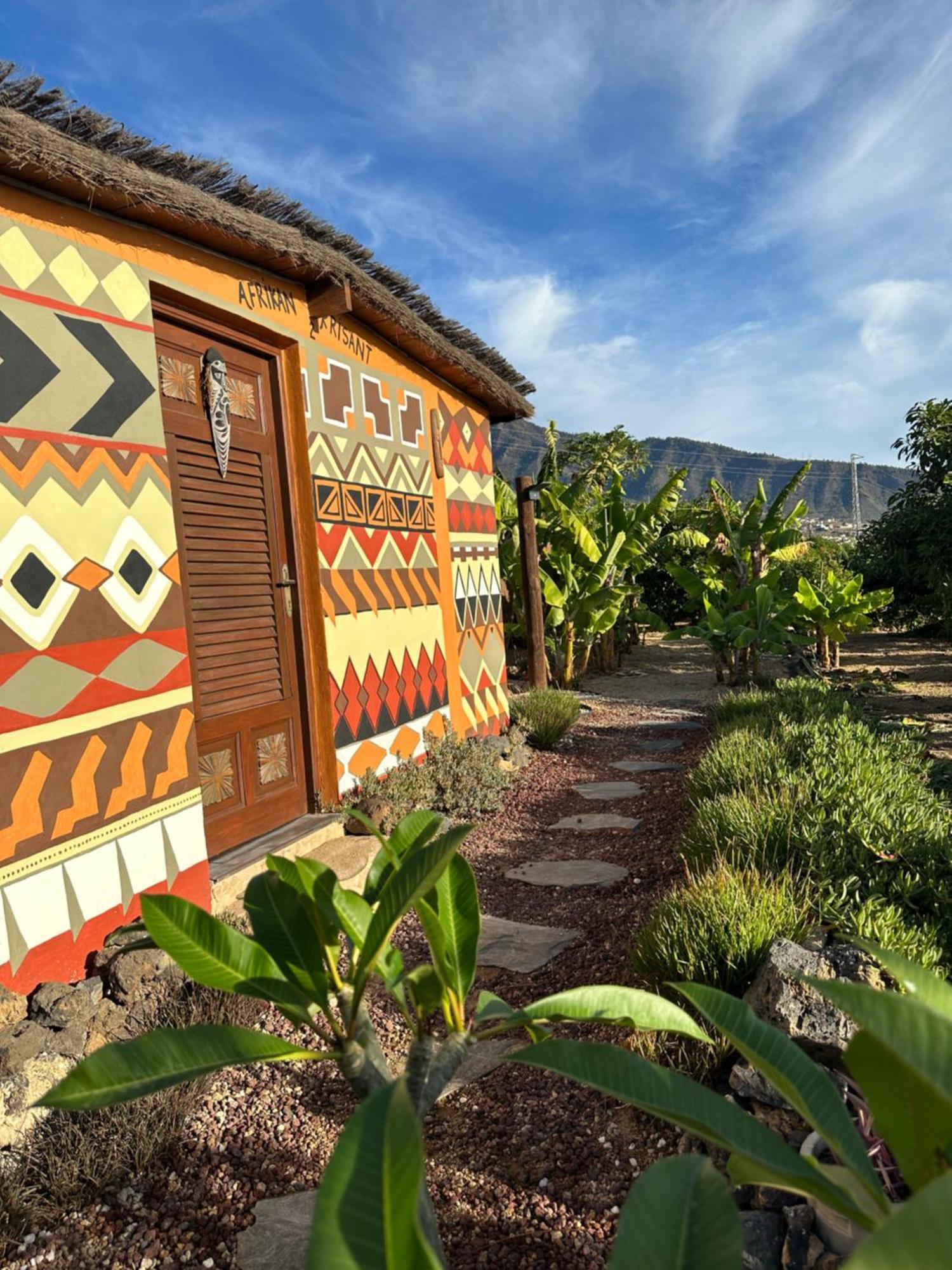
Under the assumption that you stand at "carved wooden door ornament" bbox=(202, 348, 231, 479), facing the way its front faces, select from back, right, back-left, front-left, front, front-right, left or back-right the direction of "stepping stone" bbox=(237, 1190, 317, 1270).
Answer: front-right

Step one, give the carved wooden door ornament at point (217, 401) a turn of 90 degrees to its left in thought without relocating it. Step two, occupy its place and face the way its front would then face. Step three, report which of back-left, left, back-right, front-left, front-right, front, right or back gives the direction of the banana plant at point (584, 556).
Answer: front

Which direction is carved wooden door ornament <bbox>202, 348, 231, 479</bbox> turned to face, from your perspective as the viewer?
facing the viewer and to the right of the viewer

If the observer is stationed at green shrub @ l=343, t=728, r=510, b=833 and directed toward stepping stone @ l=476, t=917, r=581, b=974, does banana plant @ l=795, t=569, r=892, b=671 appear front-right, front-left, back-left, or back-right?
back-left

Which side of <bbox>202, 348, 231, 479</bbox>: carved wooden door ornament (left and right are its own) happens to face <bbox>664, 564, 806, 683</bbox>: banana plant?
left

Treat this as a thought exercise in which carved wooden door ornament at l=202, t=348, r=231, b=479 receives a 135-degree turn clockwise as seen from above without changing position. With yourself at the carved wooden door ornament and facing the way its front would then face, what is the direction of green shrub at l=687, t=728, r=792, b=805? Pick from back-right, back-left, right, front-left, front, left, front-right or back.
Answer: back

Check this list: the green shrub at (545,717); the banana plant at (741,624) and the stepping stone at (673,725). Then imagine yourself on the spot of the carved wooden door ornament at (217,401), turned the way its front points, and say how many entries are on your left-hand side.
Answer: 3

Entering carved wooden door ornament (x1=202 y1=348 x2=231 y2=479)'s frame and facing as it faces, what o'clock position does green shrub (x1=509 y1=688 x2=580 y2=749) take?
The green shrub is roughly at 9 o'clock from the carved wooden door ornament.

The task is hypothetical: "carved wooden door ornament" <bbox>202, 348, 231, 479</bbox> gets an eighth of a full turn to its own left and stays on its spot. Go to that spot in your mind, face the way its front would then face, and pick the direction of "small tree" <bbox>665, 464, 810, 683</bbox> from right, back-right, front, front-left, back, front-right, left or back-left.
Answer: front-left

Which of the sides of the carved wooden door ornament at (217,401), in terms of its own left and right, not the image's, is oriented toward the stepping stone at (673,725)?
left

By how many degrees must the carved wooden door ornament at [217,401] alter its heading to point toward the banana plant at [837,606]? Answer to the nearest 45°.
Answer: approximately 90° to its left

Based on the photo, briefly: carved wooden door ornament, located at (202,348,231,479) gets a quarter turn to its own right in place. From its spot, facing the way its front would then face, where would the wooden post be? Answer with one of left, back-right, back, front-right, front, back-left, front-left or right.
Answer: back

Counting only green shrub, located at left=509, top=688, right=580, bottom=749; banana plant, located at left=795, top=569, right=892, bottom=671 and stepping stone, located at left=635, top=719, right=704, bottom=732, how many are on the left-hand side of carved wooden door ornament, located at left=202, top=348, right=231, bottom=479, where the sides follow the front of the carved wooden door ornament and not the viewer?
3

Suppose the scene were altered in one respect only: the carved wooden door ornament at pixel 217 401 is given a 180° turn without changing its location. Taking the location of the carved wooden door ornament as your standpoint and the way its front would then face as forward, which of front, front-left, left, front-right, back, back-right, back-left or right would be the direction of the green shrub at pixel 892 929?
back
